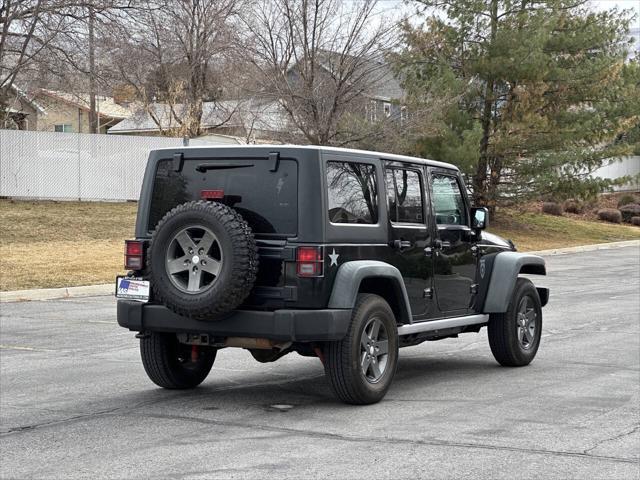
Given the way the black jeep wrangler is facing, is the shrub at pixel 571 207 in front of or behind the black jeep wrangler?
in front

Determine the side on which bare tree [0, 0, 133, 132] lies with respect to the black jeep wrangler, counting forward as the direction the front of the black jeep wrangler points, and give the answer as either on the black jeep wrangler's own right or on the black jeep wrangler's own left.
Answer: on the black jeep wrangler's own left

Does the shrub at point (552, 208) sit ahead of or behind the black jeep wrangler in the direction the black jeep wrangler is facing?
ahead

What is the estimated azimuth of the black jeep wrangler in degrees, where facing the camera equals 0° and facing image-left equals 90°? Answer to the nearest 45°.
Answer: approximately 225°
